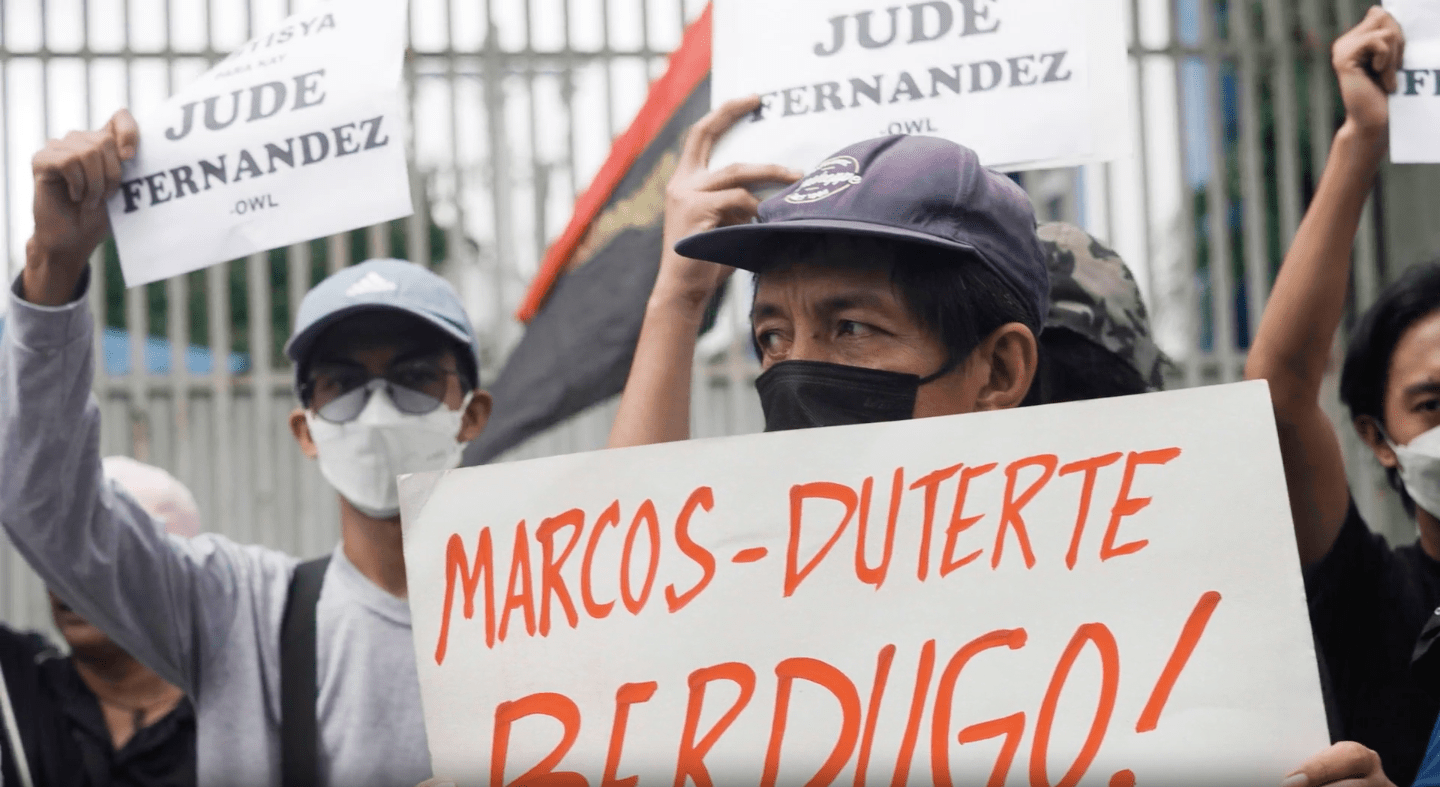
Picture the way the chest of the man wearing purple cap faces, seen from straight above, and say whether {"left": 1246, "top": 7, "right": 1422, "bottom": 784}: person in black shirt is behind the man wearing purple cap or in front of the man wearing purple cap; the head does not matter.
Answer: behind

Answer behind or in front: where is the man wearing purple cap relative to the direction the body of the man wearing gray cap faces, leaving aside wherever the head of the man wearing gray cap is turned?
in front

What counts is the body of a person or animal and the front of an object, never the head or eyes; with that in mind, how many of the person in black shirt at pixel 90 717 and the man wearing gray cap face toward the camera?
2

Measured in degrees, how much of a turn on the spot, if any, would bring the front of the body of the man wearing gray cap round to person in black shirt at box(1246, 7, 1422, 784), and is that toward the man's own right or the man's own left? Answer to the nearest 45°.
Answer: approximately 45° to the man's own left

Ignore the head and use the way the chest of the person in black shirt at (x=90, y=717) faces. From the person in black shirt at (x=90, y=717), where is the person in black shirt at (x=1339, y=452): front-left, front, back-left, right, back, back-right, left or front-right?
front-left

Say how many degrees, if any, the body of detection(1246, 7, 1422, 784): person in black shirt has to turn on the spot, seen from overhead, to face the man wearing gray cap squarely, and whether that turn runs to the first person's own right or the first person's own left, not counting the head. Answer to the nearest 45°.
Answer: approximately 135° to the first person's own right

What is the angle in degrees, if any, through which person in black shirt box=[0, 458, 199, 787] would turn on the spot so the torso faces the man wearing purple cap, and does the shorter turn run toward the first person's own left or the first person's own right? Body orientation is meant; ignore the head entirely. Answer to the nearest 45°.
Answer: approximately 45° to the first person's own left

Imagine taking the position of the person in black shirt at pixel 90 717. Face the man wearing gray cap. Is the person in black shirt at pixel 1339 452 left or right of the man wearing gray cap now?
left

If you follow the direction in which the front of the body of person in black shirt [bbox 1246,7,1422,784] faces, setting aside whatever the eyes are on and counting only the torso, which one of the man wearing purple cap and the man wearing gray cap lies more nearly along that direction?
the man wearing purple cap

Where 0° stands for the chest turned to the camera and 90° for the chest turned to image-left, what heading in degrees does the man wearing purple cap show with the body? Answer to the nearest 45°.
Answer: approximately 45°
